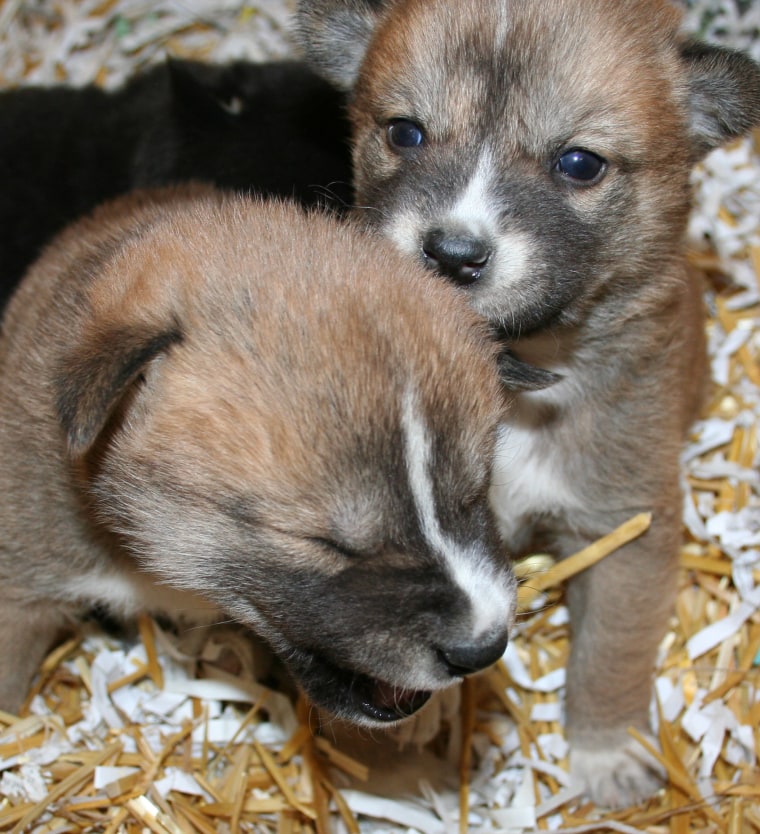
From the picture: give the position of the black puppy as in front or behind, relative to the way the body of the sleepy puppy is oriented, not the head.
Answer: behind

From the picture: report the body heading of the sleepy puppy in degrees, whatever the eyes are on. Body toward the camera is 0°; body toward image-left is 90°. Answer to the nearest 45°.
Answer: approximately 315°

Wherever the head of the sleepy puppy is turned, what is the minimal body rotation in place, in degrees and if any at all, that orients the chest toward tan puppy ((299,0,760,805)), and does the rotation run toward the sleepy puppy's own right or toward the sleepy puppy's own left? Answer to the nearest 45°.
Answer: approximately 90° to the sleepy puppy's own left
